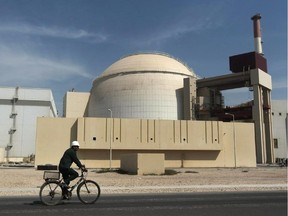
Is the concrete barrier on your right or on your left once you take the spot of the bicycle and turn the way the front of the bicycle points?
on your left

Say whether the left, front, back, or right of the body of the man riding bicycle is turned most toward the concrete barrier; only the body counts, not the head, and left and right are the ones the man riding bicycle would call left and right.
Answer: left

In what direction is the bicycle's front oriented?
to the viewer's right

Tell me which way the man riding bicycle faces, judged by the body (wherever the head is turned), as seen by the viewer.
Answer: to the viewer's right
